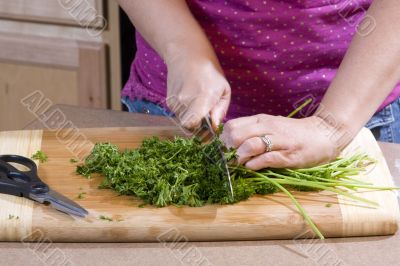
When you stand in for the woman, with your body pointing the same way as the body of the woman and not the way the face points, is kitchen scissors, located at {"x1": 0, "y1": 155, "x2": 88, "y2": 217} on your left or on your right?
on your right

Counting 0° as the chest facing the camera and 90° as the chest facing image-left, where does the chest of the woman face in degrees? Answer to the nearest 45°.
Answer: approximately 0°

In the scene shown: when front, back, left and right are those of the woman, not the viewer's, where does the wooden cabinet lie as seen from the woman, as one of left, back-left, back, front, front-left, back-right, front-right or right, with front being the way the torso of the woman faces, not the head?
back-right

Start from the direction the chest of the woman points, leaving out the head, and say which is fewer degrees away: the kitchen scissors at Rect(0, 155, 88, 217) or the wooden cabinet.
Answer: the kitchen scissors
